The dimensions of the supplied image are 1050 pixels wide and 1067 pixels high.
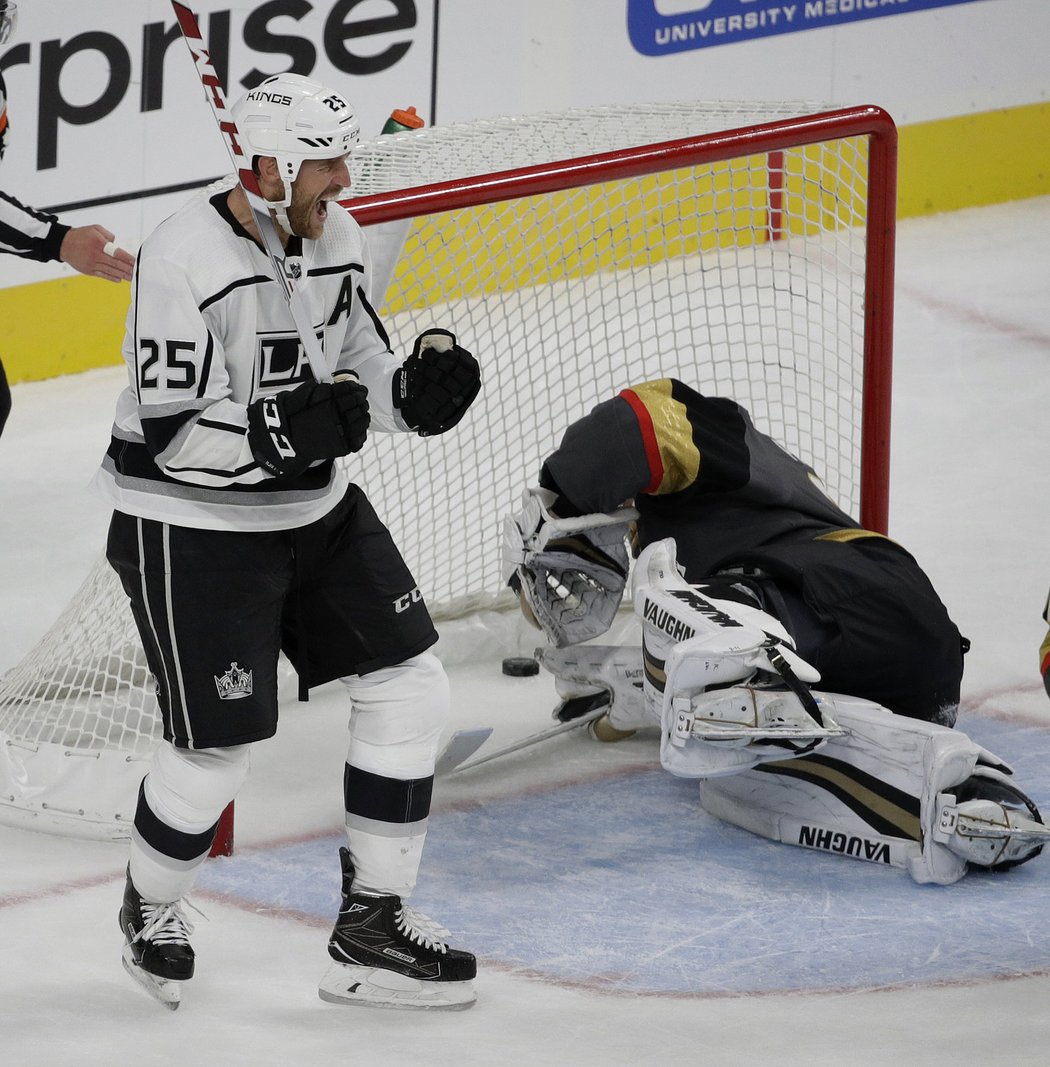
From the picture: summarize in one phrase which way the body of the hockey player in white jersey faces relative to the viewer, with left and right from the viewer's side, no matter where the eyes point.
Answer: facing the viewer and to the right of the viewer

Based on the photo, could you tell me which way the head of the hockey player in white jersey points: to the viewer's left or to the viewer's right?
to the viewer's right

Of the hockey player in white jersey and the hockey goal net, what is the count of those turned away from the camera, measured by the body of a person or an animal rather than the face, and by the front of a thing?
0

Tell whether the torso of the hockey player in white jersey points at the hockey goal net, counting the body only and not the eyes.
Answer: no

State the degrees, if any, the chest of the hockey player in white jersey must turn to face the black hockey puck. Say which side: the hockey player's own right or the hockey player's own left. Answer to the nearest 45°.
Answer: approximately 135° to the hockey player's own left

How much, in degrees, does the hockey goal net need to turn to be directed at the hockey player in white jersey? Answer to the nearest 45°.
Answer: approximately 45° to its right

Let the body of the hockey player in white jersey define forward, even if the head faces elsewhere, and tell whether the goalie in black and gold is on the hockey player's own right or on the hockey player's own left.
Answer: on the hockey player's own left

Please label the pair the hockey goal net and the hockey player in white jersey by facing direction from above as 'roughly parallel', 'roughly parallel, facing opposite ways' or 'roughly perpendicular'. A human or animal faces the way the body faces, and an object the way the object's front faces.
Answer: roughly parallel

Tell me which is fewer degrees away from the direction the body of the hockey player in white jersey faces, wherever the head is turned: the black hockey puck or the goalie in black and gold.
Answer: the goalie in black and gold

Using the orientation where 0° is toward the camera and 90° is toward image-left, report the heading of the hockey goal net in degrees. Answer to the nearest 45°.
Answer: approximately 315°
